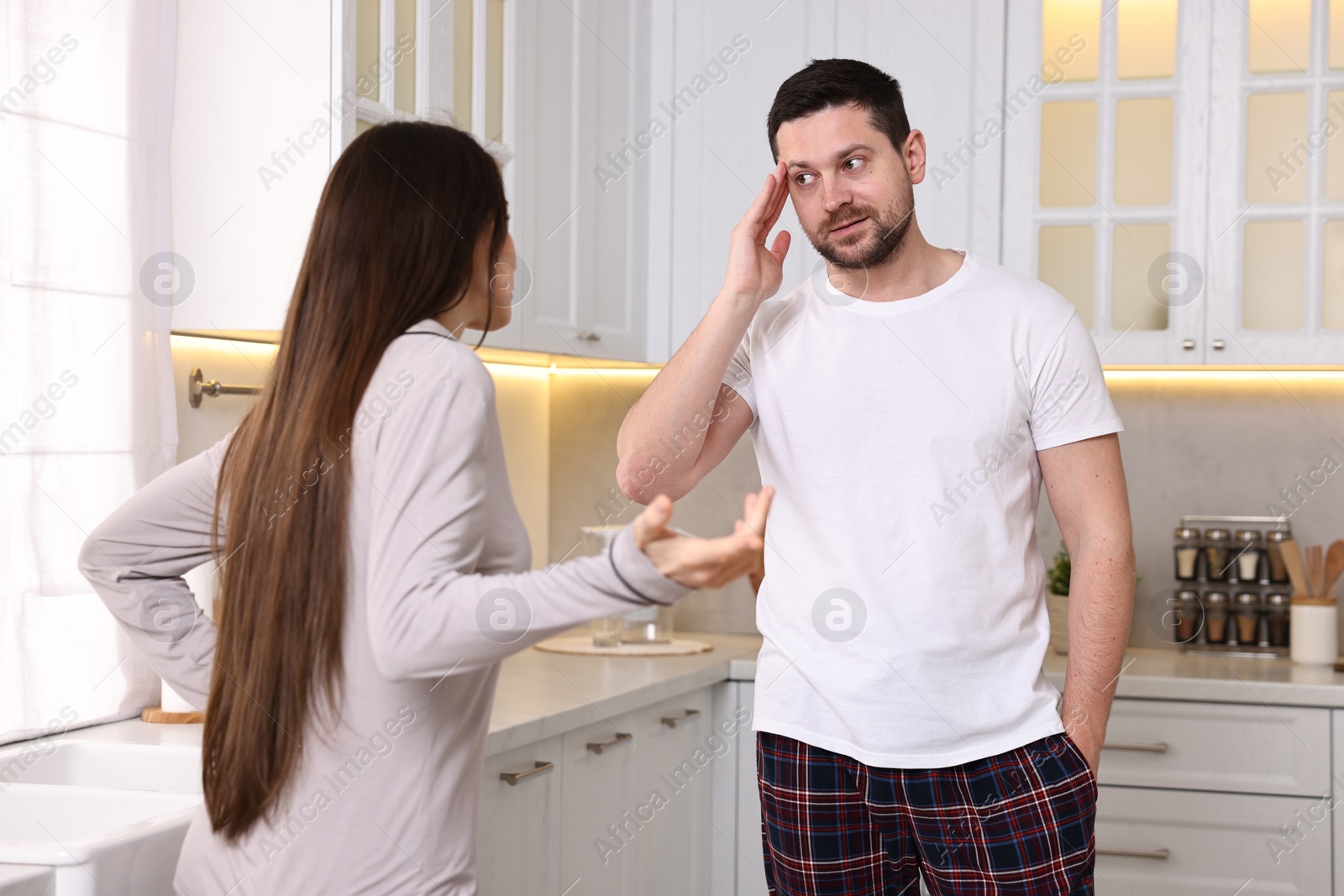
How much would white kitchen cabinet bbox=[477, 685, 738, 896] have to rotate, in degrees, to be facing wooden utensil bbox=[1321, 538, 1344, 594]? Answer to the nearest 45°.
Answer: approximately 45° to its left

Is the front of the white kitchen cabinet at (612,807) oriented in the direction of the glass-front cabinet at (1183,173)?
no

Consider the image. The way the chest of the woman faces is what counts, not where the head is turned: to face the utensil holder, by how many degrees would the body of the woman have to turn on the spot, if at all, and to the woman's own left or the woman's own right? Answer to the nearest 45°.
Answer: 0° — they already face it

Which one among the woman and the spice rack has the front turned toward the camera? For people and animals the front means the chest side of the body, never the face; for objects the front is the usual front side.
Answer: the spice rack

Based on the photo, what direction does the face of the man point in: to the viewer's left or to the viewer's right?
to the viewer's left

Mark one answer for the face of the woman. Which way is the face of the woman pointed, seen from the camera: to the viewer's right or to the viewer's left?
to the viewer's right

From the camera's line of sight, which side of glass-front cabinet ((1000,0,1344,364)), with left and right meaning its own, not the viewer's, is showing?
front

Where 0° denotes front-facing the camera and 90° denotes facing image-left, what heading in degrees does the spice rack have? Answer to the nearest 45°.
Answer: approximately 0°

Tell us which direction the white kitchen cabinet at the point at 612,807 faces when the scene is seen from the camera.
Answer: facing the viewer and to the right of the viewer

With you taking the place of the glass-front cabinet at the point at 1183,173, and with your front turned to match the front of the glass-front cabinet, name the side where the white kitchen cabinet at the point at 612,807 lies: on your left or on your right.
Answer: on your right

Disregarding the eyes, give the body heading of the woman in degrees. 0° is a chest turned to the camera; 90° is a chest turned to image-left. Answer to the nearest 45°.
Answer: approximately 225°

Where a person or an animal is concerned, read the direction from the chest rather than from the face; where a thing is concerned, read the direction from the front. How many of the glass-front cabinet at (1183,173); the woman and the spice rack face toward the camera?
2
